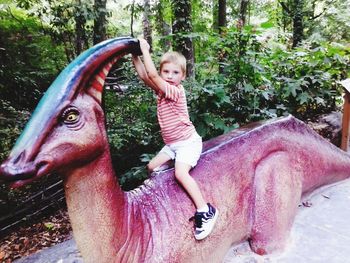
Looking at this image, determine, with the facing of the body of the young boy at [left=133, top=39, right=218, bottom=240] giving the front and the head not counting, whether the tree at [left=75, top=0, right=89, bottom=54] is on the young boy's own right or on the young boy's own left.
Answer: on the young boy's own right

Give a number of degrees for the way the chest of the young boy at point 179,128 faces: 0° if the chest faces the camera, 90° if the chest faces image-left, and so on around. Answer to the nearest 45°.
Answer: approximately 45°
